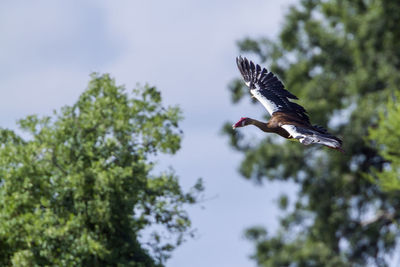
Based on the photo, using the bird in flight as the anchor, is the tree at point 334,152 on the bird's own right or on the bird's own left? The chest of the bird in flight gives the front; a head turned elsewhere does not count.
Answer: on the bird's own right

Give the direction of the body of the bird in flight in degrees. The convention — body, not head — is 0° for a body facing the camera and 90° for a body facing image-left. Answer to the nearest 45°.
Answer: approximately 90°

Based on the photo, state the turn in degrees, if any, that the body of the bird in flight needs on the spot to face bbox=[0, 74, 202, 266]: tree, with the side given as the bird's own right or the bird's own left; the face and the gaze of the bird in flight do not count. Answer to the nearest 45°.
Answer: approximately 45° to the bird's own right

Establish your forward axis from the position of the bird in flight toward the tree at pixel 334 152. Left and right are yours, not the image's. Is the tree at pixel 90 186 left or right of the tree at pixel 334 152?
left
